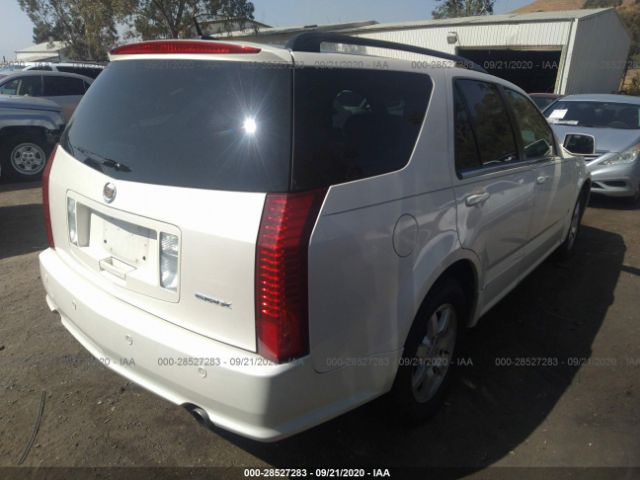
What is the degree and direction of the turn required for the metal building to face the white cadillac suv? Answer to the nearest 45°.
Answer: approximately 45° to its left

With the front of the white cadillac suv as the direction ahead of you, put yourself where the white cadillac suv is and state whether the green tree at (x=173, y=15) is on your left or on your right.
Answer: on your left

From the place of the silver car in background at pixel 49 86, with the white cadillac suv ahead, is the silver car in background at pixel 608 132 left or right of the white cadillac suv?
left

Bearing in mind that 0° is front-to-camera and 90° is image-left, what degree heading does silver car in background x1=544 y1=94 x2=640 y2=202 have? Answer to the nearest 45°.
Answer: approximately 45°

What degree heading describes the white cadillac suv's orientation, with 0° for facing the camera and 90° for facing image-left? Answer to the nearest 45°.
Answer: approximately 225°

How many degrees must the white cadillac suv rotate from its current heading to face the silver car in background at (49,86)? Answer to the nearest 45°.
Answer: approximately 90° to its left

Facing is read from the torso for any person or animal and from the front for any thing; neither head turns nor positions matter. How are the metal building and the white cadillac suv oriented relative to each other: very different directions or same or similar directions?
very different directions

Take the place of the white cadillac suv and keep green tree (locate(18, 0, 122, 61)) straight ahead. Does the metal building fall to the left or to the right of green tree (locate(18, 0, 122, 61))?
right

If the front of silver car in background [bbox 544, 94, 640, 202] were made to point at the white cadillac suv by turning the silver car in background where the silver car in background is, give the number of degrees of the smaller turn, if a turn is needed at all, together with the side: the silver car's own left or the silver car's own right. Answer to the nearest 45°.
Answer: approximately 45° to the silver car's own left
